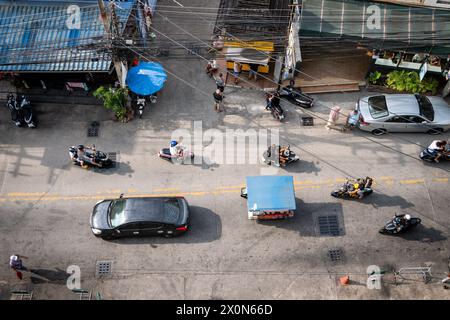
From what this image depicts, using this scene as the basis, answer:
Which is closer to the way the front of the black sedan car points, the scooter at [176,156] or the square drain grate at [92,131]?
the square drain grate

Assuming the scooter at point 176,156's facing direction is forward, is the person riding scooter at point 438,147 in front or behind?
in front

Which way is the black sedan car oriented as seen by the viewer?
to the viewer's left

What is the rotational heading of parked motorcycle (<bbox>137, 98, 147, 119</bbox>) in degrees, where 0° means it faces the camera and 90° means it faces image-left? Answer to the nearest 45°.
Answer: approximately 0°

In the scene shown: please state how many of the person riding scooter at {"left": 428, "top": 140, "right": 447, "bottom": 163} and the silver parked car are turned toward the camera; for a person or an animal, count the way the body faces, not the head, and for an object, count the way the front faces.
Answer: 0

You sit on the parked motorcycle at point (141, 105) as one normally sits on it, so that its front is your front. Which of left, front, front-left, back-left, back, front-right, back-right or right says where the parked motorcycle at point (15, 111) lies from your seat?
right

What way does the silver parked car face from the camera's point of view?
to the viewer's right

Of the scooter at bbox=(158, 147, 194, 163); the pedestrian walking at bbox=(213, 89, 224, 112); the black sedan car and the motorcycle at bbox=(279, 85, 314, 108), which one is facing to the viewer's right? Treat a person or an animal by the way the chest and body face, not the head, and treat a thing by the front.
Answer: the scooter

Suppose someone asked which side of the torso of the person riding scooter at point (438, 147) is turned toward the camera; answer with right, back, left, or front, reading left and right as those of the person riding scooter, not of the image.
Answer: right

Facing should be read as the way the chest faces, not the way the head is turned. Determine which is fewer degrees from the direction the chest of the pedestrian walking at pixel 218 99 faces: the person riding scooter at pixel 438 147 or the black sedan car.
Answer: the black sedan car

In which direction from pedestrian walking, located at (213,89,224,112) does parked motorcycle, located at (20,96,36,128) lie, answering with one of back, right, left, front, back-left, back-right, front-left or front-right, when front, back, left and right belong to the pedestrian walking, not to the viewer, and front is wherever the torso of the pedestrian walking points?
right

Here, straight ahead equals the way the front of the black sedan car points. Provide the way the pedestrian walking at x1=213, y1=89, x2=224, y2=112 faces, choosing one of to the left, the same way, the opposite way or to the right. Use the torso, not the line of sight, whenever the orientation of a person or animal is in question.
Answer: to the left

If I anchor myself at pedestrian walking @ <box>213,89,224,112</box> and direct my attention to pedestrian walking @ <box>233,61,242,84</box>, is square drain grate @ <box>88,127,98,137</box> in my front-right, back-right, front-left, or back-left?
back-left

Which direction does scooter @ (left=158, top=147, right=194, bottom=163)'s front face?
to the viewer's right
